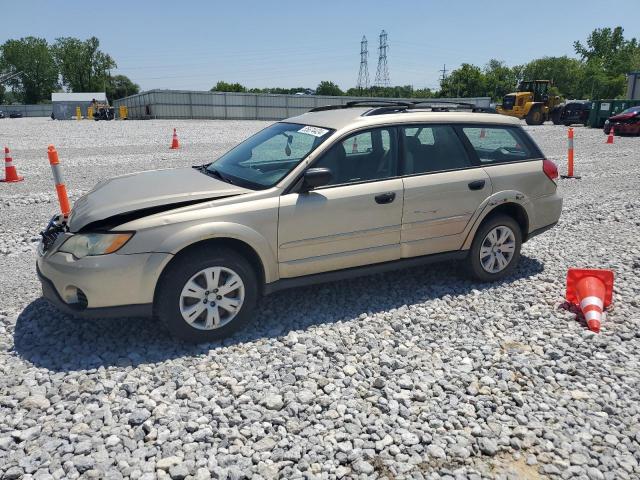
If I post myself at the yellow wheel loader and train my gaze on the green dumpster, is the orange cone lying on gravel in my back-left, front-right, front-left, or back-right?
front-right

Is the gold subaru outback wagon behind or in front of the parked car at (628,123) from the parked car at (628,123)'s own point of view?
in front

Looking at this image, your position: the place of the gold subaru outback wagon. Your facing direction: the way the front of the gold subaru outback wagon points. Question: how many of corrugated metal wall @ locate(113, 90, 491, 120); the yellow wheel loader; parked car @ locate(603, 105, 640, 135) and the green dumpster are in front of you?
0

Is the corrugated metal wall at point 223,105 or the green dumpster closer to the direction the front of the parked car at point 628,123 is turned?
the corrugated metal wall

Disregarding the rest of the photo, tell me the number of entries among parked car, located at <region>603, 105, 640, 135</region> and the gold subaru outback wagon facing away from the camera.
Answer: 0

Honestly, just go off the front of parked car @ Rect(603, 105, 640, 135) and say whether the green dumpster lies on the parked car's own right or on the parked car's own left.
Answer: on the parked car's own right

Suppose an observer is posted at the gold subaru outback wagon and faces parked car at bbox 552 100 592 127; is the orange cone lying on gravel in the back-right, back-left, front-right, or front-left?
front-right

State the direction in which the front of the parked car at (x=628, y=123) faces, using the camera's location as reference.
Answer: facing the viewer and to the left of the viewer

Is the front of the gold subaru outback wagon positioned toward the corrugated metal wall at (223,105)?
no

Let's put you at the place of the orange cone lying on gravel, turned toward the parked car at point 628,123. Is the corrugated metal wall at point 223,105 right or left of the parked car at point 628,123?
left

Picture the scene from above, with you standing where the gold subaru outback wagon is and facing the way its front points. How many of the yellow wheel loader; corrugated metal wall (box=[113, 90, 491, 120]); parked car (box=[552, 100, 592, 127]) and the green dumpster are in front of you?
0

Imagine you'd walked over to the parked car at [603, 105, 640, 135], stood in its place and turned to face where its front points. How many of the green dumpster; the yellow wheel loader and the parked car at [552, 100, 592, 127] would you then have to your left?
0

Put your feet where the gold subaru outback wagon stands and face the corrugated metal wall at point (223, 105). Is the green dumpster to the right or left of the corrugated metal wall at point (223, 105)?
right

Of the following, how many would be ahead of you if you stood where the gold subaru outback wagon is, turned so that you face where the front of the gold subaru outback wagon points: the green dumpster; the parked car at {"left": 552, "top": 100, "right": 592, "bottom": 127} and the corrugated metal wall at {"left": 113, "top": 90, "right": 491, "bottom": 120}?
0

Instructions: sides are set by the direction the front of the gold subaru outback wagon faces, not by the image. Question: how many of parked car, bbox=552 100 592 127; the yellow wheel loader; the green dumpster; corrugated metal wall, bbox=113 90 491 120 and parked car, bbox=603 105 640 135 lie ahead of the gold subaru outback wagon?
0
